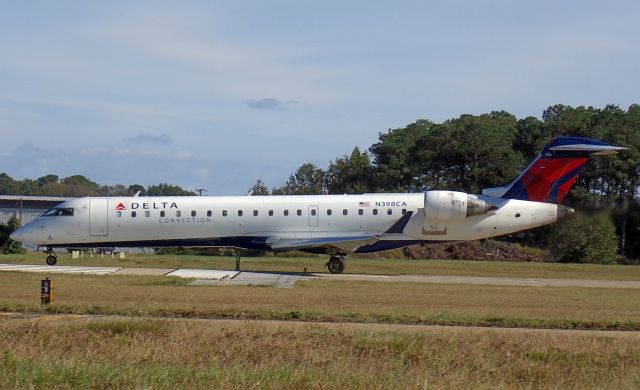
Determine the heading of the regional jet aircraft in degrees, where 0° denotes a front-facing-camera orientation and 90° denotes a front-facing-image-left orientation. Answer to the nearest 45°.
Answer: approximately 90°

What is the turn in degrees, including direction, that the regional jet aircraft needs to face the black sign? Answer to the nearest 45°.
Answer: approximately 45° to its left
